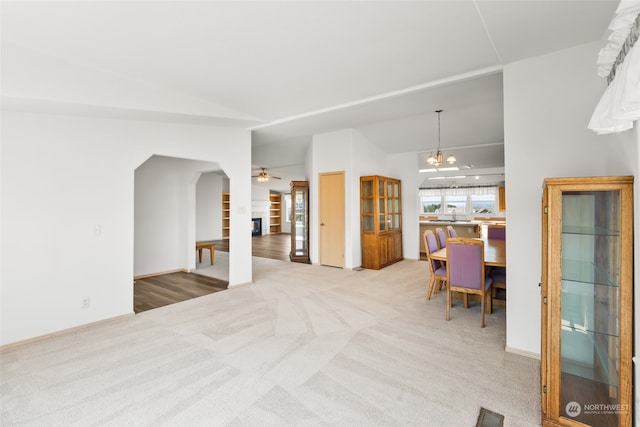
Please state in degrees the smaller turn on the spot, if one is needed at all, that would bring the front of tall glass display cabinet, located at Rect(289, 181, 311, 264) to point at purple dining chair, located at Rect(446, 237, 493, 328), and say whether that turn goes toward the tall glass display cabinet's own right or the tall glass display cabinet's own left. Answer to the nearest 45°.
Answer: approximately 45° to the tall glass display cabinet's own left

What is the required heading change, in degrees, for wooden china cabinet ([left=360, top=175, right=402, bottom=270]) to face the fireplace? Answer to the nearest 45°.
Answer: approximately 180°

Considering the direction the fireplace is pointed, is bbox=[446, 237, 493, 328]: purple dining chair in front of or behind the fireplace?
in front

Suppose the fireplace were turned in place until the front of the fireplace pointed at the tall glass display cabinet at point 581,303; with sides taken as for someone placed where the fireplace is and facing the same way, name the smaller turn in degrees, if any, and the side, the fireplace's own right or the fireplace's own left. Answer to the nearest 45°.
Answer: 0° — it already faces it

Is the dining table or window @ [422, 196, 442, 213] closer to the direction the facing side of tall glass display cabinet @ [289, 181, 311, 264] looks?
the dining table

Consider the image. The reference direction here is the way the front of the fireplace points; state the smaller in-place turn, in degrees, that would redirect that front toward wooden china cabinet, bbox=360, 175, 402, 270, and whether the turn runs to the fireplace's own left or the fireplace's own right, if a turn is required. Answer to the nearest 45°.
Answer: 0° — it already faces it

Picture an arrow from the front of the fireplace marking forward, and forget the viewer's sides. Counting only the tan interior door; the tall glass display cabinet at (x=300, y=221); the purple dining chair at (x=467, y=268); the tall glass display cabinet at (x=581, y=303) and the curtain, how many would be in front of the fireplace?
5

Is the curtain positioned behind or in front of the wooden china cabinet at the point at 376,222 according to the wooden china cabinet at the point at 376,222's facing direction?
in front

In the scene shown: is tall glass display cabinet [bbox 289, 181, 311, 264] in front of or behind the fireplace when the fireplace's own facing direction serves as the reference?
in front

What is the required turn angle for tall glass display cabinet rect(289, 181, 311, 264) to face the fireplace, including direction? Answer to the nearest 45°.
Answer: approximately 180°

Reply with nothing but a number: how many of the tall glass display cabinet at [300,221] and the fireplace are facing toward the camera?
2

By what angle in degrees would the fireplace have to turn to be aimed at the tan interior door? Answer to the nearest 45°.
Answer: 0° — it already faces it
